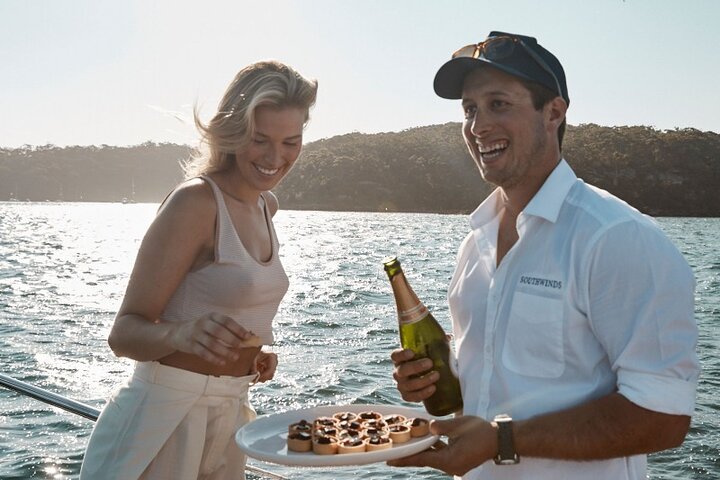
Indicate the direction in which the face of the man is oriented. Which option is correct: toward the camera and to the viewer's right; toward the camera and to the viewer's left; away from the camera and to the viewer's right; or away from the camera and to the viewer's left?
toward the camera and to the viewer's left

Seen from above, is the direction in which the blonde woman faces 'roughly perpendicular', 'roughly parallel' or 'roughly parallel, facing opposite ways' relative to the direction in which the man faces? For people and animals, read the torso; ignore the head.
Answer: roughly perpendicular

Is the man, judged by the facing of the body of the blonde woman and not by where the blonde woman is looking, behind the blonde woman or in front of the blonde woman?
in front

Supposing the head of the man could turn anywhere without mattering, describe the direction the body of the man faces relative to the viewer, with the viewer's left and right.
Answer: facing the viewer and to the left of the viewer

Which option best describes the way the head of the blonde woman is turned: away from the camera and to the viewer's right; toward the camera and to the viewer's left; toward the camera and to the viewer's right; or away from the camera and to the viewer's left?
toward the camera and to the viewer's right

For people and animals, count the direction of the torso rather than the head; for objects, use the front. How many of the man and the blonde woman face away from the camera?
0

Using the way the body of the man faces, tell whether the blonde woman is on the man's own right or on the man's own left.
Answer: on the man's own right

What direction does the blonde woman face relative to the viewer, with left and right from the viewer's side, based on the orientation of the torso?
facing the viewer and to the right of the viewer
